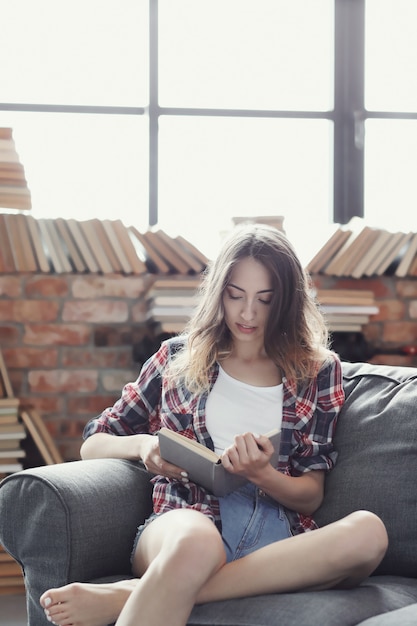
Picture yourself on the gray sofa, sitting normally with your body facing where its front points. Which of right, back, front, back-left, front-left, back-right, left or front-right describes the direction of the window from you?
back-right

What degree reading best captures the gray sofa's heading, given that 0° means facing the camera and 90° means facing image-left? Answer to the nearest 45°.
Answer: approximately 45°

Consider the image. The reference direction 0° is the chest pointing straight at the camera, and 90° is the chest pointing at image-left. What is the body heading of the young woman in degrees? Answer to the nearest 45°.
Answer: approximately 0°

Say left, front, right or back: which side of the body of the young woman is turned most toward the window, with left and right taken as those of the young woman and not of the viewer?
back
